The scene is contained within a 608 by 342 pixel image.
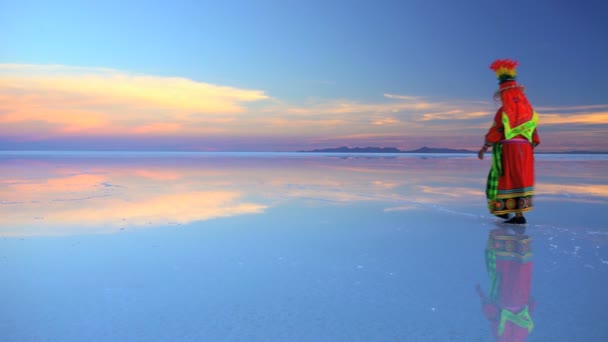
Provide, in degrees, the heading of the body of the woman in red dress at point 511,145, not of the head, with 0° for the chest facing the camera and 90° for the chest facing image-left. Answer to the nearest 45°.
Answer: approximately 135°
